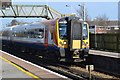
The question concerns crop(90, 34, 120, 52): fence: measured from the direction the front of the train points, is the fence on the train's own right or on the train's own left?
on the train's own left

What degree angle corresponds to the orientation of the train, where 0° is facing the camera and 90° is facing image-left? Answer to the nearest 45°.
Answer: approximately 315°
